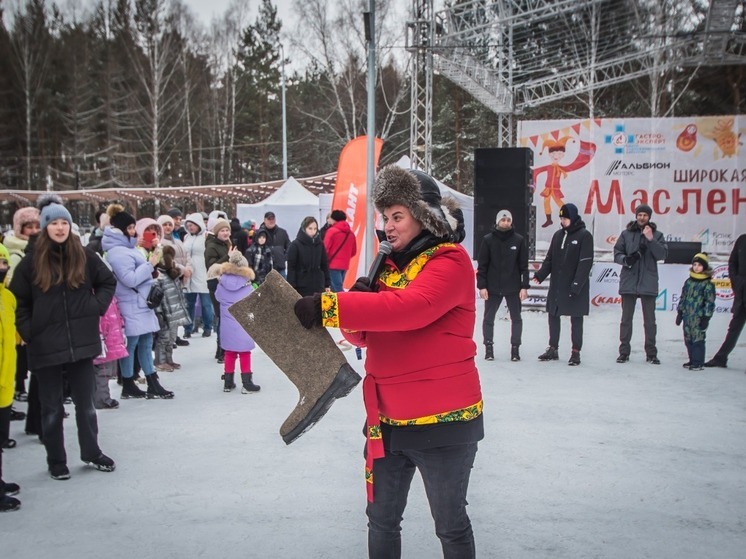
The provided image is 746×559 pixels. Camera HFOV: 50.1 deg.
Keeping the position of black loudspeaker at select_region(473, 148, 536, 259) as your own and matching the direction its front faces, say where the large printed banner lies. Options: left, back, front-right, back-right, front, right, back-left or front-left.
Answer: back-left

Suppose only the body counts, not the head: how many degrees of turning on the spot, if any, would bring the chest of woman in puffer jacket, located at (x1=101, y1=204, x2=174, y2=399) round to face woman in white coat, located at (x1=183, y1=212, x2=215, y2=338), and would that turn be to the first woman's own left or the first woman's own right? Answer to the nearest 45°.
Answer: approximately 90° to the first woman's own left

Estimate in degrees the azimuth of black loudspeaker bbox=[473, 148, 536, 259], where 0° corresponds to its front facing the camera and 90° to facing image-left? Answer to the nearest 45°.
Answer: approximately 0°

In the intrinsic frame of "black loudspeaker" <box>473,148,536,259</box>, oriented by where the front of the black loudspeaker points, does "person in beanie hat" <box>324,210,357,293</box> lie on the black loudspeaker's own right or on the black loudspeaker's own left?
on the black loudspeaker's own right

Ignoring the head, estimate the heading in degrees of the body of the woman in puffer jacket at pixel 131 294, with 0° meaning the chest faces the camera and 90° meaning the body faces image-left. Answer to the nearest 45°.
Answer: approximately 270°

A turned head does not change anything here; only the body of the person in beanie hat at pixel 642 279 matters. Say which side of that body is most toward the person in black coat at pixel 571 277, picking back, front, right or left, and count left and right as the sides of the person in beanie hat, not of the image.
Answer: right

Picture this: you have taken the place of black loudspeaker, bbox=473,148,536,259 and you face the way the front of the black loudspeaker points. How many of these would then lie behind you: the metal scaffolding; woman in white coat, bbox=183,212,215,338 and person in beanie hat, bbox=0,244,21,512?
1

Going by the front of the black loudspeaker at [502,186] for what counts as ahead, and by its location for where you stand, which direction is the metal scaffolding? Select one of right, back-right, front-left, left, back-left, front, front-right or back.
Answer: back

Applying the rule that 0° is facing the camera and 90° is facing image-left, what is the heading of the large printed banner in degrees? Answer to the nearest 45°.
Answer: approximately 0°

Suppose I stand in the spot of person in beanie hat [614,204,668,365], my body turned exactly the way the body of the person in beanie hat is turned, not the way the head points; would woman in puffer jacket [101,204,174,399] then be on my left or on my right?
on my right

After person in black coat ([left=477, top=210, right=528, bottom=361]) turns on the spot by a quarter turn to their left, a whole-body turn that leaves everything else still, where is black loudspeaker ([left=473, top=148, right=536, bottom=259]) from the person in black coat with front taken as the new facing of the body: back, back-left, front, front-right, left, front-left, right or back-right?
left

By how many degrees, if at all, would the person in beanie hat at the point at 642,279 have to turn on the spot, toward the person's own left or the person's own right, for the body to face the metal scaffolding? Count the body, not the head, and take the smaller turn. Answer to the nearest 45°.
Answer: approximately 180°
